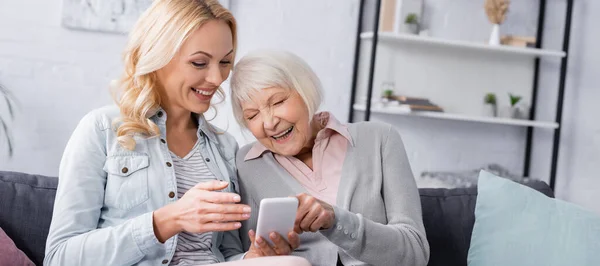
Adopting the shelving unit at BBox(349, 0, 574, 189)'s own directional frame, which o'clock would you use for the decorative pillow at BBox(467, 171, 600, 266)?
The decorative pillow is roughly at 12 o'clock from the shelving unit.

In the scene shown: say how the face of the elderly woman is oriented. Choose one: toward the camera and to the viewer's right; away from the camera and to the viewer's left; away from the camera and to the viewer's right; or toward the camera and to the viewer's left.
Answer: toward the camera and to the viewer's left

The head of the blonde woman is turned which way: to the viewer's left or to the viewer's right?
to the viewer's right

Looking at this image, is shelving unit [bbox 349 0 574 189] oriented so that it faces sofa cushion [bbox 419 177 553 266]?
yes

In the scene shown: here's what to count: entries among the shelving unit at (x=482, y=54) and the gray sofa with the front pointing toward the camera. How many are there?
2

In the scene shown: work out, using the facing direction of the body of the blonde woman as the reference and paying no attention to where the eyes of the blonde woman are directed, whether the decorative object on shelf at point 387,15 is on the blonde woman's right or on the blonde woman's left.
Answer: on the blonde woman's left

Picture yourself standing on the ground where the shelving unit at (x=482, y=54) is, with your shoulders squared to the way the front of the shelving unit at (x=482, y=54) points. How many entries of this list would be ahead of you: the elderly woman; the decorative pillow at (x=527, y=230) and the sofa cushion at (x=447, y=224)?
3

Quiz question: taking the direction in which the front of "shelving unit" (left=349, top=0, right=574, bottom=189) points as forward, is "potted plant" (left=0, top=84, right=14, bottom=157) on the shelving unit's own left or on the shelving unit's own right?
on the shelving unit's own right

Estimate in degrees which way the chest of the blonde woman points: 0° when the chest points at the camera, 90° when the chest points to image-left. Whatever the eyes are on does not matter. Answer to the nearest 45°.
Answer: approximately 315°

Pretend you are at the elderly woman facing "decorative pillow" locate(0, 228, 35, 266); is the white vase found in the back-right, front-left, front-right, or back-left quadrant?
back-right

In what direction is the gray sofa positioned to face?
toward the camera

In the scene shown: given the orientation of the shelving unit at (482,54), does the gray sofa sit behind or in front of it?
in front
